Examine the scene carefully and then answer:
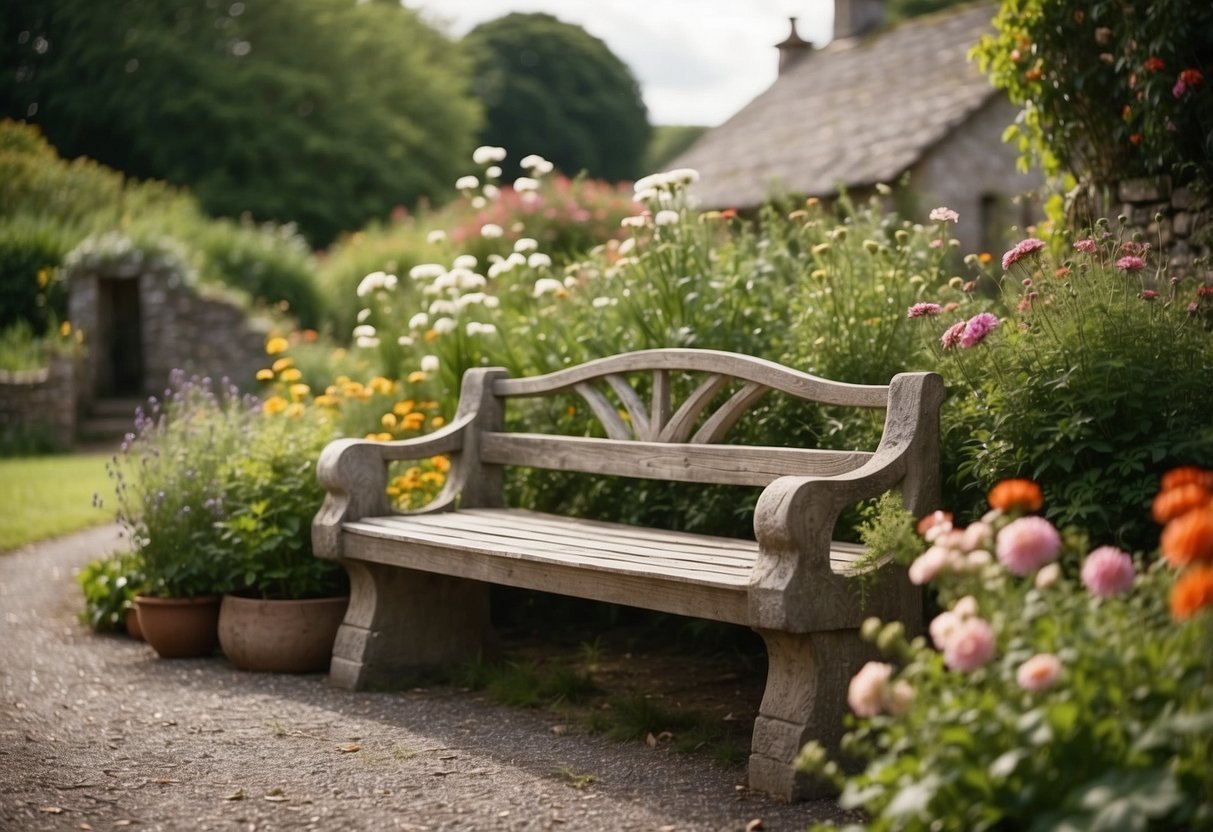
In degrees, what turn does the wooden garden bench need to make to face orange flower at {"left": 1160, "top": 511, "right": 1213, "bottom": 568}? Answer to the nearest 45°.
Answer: approximately 45° to its left

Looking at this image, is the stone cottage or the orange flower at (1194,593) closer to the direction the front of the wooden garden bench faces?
the orange flower

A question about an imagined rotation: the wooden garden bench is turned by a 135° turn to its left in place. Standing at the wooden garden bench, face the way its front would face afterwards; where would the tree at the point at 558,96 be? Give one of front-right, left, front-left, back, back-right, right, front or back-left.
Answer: left

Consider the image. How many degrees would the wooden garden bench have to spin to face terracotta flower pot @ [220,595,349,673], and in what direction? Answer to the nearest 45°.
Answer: approximately 90° to its right

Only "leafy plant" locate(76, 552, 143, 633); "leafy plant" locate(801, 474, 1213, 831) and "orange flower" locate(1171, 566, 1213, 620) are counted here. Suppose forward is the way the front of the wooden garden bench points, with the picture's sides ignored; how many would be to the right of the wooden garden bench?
1

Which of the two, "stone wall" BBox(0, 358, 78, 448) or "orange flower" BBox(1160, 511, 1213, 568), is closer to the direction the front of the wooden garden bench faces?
the orange flower

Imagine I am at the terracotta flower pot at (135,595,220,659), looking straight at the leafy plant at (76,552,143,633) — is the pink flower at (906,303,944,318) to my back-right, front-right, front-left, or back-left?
back-right

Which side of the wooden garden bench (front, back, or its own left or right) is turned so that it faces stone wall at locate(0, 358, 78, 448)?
right

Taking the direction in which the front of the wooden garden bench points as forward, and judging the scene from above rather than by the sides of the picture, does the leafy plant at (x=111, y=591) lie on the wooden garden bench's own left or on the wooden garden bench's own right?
on the wooden garden bench's own right

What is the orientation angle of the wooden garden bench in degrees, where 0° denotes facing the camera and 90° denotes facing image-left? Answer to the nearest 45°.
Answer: approximately 45°

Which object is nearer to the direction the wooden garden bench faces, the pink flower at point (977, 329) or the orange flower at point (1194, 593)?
the orange flower

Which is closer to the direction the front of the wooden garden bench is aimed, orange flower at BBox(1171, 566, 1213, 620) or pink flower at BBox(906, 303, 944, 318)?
the orange flower
